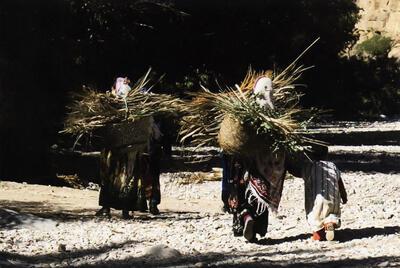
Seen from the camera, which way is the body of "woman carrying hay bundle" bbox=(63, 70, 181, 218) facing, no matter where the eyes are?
away from the camera

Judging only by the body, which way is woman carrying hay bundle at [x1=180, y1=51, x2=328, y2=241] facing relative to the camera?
away from the camera

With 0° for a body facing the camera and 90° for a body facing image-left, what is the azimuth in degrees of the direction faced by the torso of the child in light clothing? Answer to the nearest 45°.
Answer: approximately 180°

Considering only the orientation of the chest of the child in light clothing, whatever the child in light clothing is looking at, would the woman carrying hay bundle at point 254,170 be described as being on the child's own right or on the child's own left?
on the child's own left

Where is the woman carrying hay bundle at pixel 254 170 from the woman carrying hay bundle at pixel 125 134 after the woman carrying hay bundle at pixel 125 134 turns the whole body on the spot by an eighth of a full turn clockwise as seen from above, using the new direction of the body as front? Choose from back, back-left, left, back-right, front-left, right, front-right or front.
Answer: right

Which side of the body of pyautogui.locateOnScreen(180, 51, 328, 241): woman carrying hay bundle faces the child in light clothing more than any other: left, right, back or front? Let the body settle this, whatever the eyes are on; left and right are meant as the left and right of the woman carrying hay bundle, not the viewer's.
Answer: right

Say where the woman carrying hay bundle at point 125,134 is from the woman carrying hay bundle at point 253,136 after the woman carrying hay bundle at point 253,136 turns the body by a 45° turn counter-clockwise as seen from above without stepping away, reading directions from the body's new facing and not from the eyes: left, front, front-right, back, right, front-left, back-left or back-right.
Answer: front
